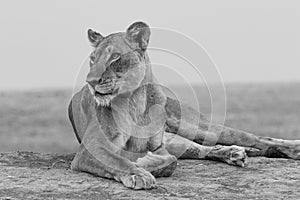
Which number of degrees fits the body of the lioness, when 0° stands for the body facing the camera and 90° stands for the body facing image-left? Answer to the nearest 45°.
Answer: approximately 45°
